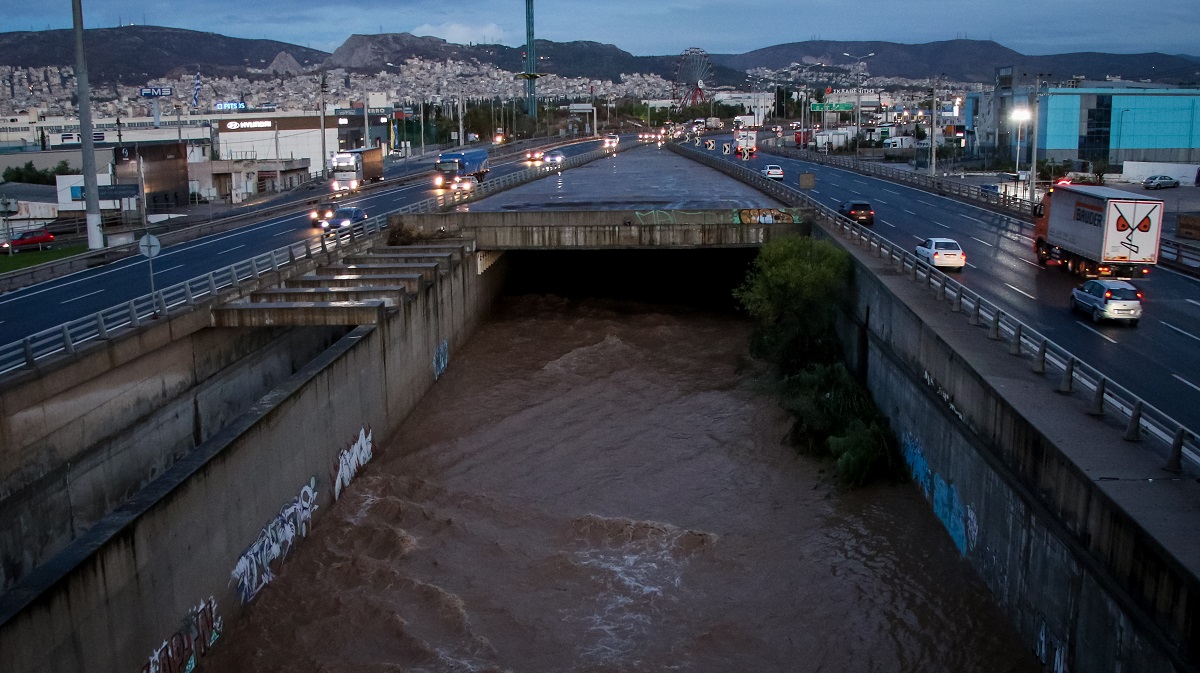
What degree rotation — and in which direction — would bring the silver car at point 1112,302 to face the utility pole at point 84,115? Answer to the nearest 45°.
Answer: approximately 45° to its left

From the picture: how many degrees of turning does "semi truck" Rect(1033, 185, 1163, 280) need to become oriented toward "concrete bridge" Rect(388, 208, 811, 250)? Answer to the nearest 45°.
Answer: approximately 45° to its left

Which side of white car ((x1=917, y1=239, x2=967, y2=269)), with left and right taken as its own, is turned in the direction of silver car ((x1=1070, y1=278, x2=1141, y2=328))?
back

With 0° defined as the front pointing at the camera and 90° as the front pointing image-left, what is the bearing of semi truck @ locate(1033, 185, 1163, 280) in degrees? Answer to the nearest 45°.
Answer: approximately 135°

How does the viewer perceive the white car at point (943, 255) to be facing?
facing away from the viewer and to the left of the viewer

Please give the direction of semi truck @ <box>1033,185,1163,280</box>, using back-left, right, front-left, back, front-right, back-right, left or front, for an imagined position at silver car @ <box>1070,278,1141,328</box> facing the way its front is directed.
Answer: front-right

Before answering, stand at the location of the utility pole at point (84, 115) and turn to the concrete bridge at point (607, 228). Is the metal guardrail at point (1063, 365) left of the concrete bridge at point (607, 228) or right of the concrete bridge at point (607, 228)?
right

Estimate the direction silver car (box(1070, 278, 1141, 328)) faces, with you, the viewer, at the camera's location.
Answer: facing away from the viewer and to the left of the viewer
